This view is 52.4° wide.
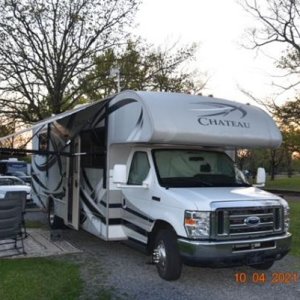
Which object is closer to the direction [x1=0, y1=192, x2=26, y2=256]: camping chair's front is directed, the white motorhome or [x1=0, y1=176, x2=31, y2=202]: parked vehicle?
the parked vehicle

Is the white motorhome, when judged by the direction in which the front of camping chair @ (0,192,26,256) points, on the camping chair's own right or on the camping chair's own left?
on the camping chair's own right

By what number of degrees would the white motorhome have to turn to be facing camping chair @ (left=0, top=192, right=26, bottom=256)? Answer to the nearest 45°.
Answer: approximately 135° to its right

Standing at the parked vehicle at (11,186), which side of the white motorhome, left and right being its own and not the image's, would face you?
back

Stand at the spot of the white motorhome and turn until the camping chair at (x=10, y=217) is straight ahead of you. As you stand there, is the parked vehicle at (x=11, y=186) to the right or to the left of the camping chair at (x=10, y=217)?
right

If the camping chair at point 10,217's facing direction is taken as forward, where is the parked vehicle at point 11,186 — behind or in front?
in front

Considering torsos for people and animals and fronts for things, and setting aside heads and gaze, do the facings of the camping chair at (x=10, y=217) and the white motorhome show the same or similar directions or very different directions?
very different directions

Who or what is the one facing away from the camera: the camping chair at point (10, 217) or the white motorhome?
the camping chair

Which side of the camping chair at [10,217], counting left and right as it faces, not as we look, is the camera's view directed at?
back
